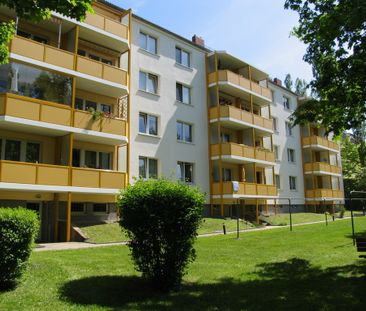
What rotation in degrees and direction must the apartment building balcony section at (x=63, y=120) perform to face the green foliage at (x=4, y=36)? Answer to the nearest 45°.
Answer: approximately 45° to its right

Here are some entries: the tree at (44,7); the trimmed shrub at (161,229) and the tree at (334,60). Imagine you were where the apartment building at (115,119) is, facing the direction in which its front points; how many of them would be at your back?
0

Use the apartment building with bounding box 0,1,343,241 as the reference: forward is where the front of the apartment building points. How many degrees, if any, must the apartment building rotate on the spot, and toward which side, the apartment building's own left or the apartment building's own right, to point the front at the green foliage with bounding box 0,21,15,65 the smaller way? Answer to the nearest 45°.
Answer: approximately 45° to the apartment building's own right

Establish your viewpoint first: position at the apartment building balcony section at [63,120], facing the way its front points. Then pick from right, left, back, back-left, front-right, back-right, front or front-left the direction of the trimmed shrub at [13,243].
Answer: front-right

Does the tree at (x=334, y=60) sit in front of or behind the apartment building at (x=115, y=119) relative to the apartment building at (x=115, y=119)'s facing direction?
in front

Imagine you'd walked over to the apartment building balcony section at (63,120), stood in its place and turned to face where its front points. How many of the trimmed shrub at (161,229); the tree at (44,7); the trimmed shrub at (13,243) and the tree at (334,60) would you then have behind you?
0

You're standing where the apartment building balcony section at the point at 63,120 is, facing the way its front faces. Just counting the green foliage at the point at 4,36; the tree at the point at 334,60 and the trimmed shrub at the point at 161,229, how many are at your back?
0

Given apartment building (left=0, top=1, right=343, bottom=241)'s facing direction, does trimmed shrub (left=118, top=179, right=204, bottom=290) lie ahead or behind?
ahead
